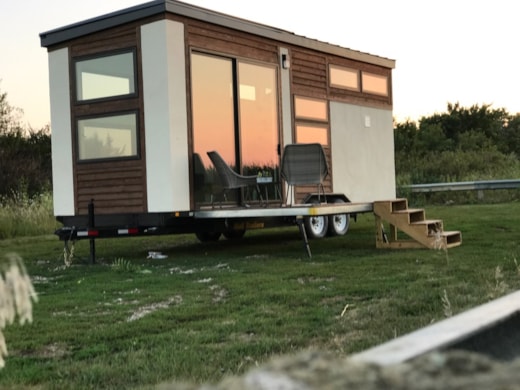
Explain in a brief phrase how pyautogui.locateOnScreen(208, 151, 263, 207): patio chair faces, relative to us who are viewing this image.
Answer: facing to the right of the viewer

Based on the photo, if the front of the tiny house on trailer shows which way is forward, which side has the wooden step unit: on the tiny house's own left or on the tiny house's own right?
on the tiny house's own left

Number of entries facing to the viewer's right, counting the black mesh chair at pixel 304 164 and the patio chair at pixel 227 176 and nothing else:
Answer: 1

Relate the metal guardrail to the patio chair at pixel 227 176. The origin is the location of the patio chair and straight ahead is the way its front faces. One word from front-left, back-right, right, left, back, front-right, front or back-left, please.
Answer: front-left

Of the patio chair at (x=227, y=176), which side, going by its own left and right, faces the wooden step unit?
front

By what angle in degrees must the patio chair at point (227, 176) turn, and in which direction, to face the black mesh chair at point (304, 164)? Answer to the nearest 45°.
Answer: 0° — it already faces it
